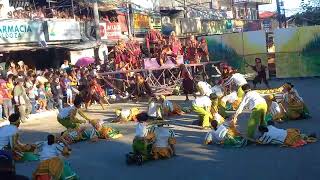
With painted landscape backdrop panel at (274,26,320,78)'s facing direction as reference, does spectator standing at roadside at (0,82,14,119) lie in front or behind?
in front

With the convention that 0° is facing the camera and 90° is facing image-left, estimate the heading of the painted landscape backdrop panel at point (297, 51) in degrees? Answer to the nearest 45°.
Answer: approximately 0°

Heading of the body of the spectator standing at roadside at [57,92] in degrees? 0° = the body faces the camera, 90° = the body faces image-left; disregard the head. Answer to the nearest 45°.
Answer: approximately 315°

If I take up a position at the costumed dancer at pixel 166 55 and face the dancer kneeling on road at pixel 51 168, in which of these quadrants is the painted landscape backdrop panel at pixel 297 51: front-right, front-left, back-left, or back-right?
back-left

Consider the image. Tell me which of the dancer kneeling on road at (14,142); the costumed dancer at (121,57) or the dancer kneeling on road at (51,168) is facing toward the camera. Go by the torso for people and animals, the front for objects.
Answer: the costumed dancer

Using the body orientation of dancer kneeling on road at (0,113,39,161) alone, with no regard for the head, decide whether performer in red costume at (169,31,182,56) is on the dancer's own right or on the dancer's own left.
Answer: on the dancer's own left

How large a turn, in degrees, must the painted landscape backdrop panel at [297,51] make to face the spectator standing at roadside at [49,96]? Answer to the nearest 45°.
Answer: approximately 45° to its right

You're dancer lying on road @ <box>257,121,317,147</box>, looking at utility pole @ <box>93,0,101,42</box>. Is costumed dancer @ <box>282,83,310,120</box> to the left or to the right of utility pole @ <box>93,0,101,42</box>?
right

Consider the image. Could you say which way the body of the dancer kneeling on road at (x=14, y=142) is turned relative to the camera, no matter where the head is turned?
to the viewer's right

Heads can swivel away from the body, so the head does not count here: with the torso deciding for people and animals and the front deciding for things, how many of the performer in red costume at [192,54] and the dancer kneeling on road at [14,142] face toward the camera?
1

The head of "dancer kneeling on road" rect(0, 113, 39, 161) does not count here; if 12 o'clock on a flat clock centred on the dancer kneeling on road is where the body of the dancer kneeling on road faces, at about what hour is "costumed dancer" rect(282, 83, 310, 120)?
The costumed dancer is roughly at 12 o'clock from the dancer kneeling on road.
